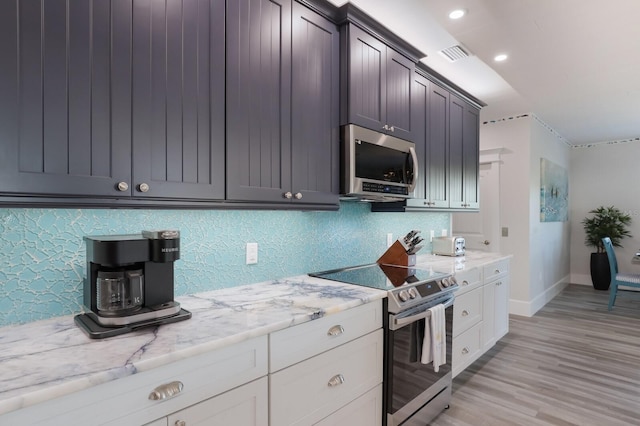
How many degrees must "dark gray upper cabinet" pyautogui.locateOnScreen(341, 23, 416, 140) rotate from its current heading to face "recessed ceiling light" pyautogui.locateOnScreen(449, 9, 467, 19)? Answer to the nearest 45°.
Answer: approximately 45° to its left

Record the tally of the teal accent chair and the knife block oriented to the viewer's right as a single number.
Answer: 2

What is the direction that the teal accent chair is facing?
to the viewer's right

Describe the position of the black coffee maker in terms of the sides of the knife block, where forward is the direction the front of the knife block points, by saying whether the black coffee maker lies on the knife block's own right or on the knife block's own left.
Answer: on the knife block's own right

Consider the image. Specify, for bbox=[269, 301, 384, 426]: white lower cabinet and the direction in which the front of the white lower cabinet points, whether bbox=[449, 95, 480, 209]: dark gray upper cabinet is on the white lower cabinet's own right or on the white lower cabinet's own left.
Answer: on the white lower cabinet's own left

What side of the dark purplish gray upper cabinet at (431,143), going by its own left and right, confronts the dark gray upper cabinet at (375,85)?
right

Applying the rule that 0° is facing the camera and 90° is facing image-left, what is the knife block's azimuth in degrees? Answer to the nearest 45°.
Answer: approximately 270°
